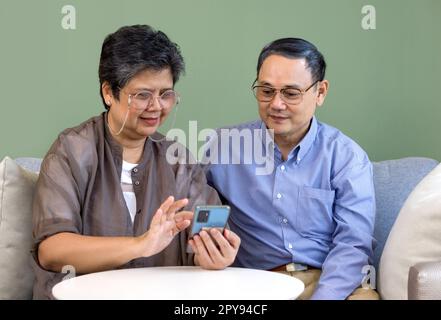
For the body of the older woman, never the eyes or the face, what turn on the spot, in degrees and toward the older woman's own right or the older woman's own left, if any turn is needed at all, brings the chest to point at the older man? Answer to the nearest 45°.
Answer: approximately 45° to the older woman's own left

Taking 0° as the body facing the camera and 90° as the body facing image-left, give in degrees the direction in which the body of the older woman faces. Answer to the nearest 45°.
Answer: approximately 315°

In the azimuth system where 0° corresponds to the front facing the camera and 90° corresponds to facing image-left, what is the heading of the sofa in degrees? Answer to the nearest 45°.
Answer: approximately 0°
